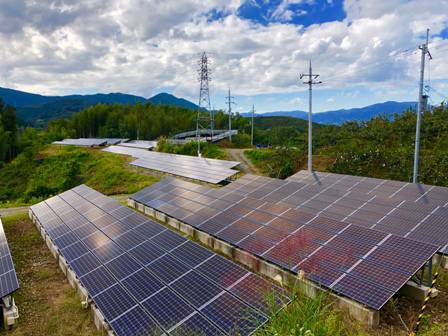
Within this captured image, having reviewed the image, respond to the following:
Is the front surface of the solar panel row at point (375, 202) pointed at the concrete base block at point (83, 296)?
yes

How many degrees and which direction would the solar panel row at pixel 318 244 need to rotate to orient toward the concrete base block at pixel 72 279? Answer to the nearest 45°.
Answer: approximately 45° to its right

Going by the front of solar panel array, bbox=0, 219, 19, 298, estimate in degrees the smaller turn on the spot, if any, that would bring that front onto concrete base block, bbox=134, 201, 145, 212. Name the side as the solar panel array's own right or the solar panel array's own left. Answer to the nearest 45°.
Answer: approximately 180°

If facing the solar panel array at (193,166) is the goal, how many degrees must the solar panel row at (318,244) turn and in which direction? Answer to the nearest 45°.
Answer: approximately 90° to its right

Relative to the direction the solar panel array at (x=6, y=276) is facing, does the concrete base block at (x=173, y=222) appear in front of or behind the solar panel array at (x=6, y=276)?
behind

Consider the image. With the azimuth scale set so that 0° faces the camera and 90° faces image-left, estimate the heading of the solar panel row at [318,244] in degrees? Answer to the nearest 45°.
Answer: approximately 45°

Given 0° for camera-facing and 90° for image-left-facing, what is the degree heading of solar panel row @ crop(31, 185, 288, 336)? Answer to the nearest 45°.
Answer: approximately 45°

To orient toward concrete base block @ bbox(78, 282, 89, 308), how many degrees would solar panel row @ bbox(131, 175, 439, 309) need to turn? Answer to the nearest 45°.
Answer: approximately 45° to its right

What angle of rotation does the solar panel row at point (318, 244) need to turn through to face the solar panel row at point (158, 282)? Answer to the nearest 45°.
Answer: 0° — it already faces it

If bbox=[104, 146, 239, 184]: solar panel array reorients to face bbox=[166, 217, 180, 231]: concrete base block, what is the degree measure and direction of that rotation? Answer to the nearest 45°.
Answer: approximately 45° to its left

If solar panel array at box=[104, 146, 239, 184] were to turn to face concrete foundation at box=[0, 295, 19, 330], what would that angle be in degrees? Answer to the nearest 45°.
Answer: approximately 45° to its left

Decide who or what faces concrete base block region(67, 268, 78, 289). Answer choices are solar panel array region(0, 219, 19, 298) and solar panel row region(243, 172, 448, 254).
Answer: the solar panel row

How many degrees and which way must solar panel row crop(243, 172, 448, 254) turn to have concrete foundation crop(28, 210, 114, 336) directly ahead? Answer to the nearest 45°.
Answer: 0° — it already faces it

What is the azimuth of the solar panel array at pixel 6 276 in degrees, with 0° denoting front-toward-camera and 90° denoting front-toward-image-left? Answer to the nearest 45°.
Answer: approximately 45°
